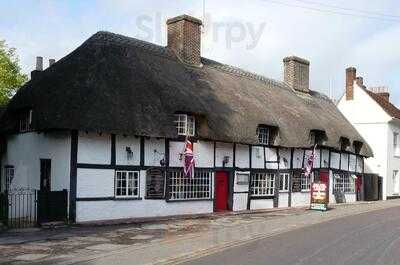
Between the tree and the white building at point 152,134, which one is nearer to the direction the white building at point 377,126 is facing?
the white building

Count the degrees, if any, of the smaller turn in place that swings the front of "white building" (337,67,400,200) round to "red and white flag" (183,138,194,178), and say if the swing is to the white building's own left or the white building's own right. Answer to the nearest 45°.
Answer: approximately 45° to the white building's own right

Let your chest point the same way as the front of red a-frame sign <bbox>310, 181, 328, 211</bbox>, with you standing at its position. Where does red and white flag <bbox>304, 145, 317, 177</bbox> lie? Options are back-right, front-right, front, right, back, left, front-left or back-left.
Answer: back

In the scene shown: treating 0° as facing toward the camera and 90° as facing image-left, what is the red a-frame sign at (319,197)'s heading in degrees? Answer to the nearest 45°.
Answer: approximately 0°

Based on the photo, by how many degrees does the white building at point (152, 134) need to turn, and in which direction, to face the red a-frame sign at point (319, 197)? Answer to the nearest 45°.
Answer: approximately 90° to its left

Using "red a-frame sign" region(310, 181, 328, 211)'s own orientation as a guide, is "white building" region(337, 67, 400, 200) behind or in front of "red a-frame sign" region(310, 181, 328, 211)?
behind

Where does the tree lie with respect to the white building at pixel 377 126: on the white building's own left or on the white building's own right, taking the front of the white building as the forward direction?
on the white building's own right
